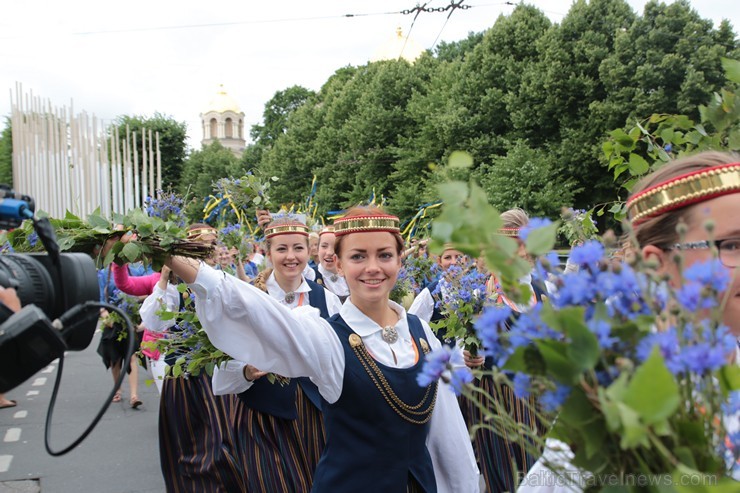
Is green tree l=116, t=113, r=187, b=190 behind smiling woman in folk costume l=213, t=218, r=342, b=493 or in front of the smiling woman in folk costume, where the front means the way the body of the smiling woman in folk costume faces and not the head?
behind

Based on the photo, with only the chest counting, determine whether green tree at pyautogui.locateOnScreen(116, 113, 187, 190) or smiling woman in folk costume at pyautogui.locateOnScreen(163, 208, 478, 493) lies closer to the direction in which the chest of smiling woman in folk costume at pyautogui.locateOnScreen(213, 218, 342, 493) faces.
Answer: the smiling woman in folk costume

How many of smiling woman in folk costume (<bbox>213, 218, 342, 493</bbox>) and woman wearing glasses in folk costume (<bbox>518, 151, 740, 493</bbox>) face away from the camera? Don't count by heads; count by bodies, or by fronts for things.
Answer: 0

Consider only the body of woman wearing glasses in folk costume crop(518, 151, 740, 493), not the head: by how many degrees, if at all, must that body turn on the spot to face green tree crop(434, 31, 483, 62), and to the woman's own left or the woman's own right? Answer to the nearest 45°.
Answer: approximately 135° to the woman's own left

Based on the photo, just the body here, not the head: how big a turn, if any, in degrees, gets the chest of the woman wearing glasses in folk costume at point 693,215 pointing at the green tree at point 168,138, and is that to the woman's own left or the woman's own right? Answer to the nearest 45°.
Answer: approximately 180°

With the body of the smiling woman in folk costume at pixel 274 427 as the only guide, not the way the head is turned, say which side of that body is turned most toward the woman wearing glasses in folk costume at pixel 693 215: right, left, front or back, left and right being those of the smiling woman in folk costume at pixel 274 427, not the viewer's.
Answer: front

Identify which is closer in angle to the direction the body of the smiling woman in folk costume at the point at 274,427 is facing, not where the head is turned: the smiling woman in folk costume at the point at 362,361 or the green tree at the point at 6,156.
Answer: the smiling woman in folk costume

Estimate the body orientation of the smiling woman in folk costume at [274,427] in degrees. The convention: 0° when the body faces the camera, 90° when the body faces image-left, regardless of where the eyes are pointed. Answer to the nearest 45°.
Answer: approximately 0°
